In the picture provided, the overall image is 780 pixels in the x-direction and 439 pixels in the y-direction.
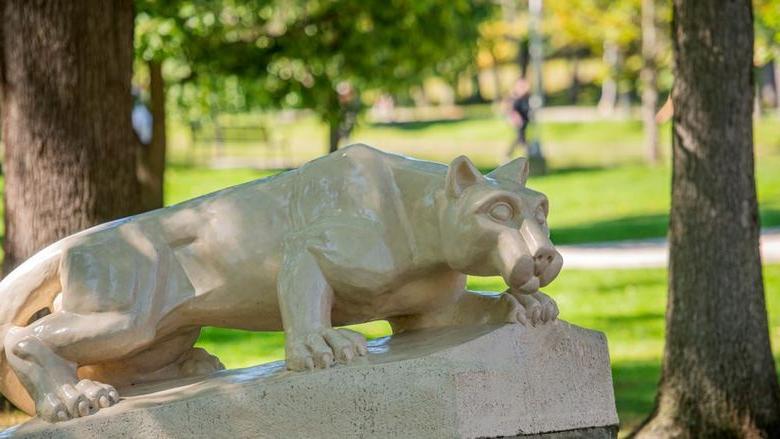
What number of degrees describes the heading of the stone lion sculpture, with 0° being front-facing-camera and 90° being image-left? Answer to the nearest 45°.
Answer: approximately 270°

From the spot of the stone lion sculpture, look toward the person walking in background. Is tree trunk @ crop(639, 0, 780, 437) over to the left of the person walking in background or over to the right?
right

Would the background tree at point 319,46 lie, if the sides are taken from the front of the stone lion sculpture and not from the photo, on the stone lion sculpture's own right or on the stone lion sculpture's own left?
on the stone lion sculpture's own left
